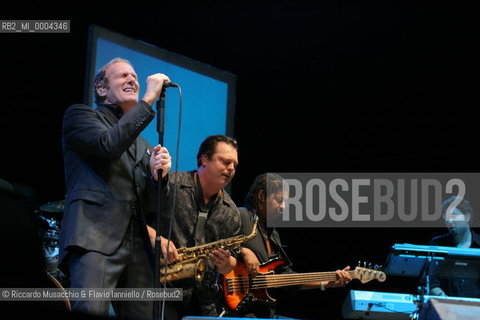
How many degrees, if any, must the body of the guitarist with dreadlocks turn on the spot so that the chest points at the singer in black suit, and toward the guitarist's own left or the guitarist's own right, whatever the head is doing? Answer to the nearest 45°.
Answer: approximately 45° to the guitarist's own right

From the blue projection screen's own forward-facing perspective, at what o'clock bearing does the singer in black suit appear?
The singer in black suit is roughly at 2 o'clock from the blue projection screen.

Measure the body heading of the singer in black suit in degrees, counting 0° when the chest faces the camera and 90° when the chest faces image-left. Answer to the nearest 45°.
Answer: approximately 315°

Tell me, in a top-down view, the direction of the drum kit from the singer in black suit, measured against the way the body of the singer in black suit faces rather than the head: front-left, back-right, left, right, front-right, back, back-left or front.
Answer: back-left

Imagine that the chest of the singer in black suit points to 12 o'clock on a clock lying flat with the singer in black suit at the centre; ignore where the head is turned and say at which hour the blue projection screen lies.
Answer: The blue projection screen is roughly at 8 o'clock from the singer in black suit.

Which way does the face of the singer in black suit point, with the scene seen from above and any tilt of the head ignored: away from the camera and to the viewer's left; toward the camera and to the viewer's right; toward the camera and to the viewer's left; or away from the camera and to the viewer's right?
toward the camera and to the viewer's right

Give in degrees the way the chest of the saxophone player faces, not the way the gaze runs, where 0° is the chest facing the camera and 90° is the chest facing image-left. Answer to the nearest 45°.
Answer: approximately 315°
